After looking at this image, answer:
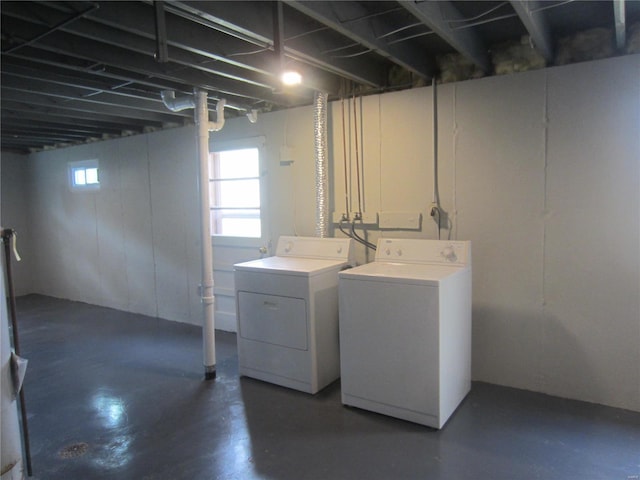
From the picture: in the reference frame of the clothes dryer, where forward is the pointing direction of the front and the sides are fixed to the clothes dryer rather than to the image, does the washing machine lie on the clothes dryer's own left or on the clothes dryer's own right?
on the clothes dryer's own left

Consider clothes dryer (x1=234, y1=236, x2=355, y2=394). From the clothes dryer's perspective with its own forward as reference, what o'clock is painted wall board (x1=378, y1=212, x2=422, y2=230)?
The painted wall board is roughly at 7 o'clock from the clothes dryer.

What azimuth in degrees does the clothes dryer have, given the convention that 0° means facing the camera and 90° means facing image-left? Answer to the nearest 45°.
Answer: approximately 45°

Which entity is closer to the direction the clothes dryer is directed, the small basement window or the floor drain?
the floor drain

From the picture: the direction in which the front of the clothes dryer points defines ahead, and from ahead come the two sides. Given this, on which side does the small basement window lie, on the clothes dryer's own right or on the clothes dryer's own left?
on the clothes dryer's own right

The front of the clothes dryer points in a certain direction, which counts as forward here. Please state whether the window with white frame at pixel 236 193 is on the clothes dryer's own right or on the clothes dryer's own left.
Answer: on the clothes dryer's own right
